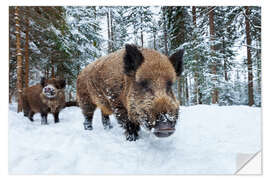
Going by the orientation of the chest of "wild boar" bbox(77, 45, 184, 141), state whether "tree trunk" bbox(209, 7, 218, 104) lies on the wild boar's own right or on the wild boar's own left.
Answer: on the wild boar's own left

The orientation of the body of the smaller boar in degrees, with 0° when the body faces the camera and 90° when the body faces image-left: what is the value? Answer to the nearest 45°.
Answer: approximately 315°

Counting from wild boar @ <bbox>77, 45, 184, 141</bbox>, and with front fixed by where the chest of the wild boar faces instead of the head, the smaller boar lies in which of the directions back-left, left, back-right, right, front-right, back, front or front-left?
back

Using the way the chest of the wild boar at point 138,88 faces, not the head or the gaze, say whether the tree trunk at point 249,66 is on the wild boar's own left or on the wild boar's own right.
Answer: on the wild boar's own left

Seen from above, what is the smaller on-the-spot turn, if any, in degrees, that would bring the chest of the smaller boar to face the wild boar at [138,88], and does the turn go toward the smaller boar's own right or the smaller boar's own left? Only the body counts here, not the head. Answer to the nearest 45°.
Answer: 0° — it already faces it

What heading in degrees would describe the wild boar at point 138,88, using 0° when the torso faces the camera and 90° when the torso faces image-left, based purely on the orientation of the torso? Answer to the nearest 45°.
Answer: approximately 315°
